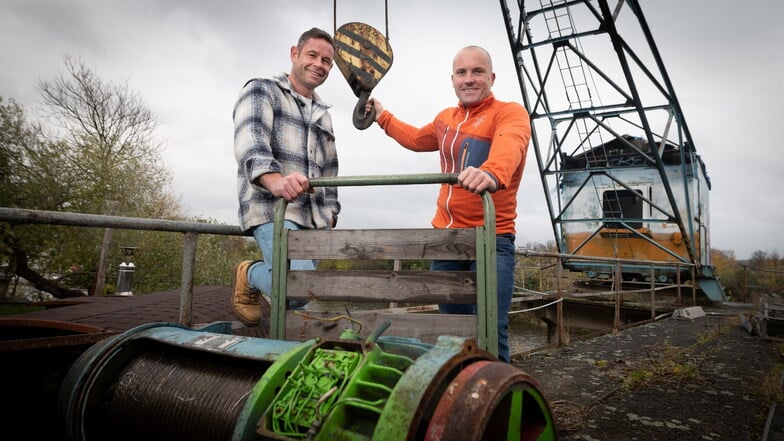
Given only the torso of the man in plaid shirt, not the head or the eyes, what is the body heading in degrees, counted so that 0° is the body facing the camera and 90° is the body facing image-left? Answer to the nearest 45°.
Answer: approximately 315°
